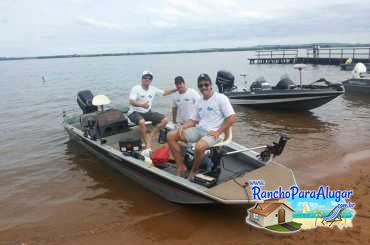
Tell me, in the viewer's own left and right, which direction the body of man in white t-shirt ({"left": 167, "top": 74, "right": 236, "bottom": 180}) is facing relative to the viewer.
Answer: facing the viewer and to the left of the viewer

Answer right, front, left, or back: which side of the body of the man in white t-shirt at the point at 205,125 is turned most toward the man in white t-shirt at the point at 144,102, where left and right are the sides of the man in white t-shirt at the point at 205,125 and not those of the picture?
right

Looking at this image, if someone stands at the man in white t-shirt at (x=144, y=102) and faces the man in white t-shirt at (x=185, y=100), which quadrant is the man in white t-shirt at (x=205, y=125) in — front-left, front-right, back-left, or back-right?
front-right

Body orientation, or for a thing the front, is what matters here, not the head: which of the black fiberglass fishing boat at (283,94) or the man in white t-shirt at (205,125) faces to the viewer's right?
the black fiberglass fishing boat

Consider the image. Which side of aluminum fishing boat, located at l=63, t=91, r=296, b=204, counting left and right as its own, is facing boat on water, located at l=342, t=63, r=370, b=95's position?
left

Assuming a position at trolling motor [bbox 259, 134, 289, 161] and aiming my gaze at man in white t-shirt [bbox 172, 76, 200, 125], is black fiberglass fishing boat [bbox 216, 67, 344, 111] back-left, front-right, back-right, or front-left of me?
front-right

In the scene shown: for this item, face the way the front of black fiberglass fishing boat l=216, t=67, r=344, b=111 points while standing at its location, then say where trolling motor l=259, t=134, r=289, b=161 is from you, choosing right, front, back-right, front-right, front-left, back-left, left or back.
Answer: right

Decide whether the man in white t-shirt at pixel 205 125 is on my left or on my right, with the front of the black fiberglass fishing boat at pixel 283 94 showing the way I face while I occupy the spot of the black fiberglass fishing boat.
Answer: on my right

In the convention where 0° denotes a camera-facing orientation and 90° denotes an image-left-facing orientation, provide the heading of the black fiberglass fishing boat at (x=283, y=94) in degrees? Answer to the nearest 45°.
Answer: approximately 270°

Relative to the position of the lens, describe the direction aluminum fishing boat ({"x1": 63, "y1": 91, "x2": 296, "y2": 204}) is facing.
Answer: facing the viewer and to the right of the viewer
